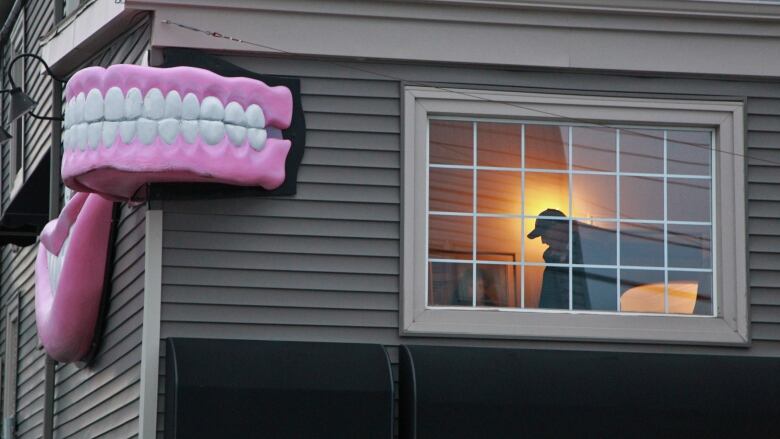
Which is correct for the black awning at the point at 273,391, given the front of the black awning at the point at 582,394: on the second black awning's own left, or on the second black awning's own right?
on the second black awning's own right

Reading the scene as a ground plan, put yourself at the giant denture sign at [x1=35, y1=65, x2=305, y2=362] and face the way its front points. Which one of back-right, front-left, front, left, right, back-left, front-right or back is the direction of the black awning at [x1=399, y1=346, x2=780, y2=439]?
back-left

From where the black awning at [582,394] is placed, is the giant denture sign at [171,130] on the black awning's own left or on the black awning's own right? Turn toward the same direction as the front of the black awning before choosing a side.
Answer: on the black awning's own right

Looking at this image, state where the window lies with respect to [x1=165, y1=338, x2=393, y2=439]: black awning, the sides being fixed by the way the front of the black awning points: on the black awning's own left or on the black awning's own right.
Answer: on the black awning's own left

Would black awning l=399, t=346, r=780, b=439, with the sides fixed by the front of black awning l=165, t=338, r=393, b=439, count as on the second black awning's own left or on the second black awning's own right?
on the second black awning's own left

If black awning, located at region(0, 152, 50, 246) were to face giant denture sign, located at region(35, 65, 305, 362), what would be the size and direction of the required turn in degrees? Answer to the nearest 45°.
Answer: approximately 90° to its left

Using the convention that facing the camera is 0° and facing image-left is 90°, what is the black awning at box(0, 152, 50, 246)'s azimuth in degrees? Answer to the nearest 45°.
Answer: approximately 90°

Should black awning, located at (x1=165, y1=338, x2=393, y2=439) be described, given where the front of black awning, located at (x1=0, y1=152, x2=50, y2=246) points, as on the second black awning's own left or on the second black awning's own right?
on the second black awning's own left

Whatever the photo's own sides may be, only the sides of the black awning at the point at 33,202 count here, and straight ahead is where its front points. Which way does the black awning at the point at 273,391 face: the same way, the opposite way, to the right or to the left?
to the left

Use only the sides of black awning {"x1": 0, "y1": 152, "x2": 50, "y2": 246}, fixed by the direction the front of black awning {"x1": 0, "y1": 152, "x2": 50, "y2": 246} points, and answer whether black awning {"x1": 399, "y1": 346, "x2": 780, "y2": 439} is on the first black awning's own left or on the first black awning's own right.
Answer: on the first black awning's own left
